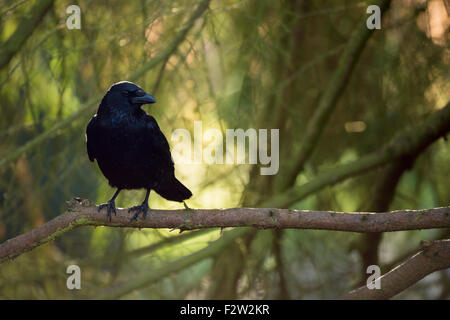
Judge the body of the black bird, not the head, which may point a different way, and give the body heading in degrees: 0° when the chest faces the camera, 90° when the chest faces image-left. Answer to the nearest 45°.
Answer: approximately 45°

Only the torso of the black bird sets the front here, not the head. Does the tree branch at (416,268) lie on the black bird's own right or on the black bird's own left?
on the black bird's own left

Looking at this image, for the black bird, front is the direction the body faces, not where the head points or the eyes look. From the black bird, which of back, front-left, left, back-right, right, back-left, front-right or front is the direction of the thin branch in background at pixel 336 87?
back-left
